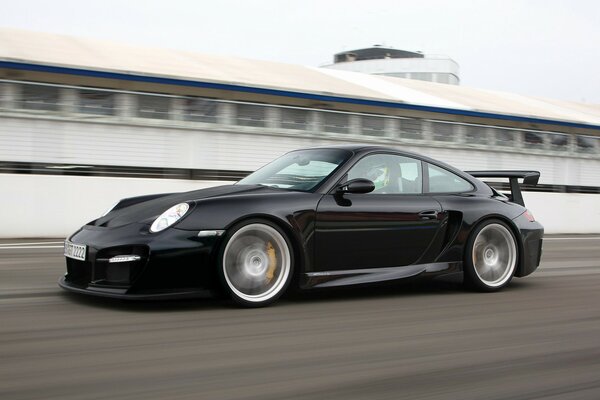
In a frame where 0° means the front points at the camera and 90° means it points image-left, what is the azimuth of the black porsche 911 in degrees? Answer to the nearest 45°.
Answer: approximately 45°
